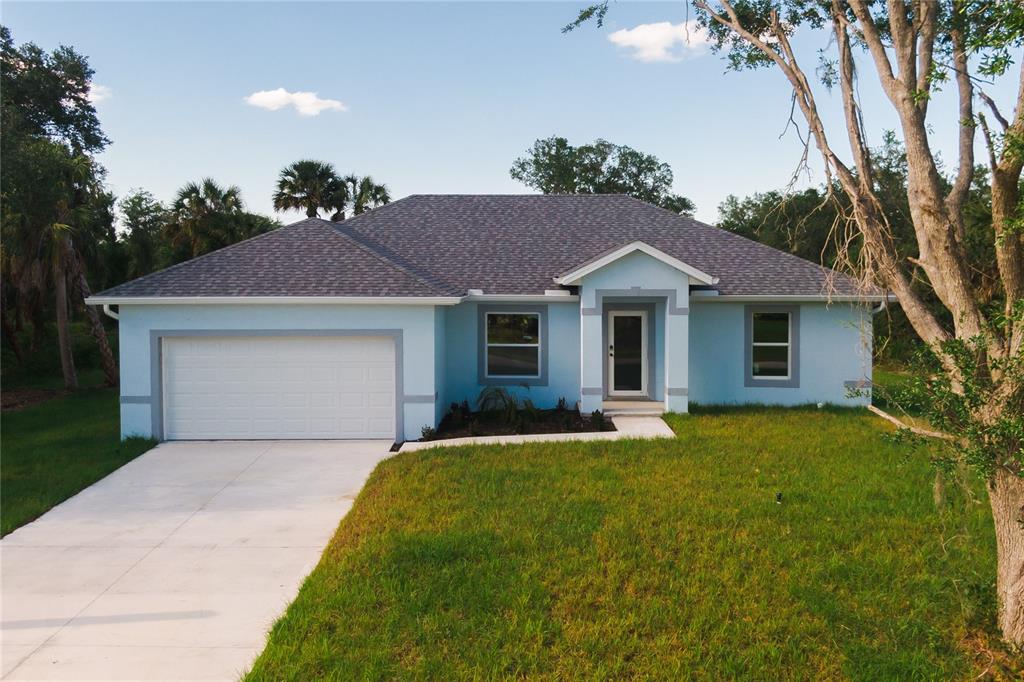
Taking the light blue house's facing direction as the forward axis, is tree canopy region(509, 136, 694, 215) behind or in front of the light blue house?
behind

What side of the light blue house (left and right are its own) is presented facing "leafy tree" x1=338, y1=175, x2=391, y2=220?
back

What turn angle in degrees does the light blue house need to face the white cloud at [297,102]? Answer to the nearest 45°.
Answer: approximately 135° to its right

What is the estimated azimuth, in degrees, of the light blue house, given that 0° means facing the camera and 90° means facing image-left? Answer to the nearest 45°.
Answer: approximately 0°

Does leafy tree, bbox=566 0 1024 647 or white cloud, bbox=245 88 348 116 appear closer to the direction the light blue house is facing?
the leafy tree
